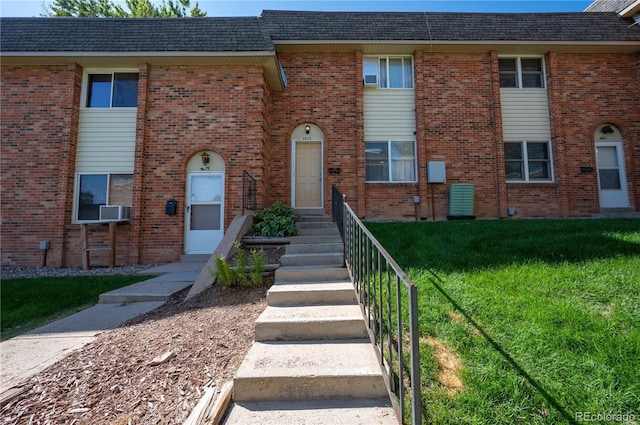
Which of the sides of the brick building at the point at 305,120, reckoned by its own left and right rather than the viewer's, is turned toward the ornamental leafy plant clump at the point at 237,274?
front

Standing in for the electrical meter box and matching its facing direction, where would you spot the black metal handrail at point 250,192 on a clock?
The black metal handrail is roughly at 2 o'clock from the electrical meter box.

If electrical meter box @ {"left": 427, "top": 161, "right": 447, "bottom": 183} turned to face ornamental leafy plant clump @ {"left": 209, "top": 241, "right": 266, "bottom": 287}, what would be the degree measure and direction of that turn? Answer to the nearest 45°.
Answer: approximately 45° to its right

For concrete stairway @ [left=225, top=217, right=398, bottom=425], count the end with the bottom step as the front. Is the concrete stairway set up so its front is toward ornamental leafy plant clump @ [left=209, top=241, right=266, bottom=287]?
no

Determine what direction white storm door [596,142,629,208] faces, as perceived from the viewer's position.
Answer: facing the viewer

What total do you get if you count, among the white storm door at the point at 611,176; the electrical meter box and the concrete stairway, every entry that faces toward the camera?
3

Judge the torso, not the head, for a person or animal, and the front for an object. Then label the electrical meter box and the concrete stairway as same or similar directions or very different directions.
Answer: same or similar directions

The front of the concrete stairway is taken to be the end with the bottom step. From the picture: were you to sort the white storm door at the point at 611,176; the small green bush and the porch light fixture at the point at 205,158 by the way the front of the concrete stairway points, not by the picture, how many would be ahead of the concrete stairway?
0

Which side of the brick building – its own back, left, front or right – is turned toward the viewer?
front

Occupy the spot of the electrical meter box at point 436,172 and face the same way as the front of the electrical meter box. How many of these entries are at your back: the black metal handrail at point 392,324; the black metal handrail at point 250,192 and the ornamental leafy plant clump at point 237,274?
0

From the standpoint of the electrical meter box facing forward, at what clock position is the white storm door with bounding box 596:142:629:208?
The white storm door is roughly at 8 o'clock from the electrical meter box.

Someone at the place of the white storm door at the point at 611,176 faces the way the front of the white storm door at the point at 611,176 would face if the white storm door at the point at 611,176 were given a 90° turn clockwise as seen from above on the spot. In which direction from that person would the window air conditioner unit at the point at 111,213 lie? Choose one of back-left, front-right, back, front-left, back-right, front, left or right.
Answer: front-left

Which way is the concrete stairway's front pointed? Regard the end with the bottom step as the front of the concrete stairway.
toward the camera

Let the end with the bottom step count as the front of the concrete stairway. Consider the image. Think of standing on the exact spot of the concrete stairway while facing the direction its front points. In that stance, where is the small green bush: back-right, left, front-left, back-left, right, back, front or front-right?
back

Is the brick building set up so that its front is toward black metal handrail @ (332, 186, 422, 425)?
yes

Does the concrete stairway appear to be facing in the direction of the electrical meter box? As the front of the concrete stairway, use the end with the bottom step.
no

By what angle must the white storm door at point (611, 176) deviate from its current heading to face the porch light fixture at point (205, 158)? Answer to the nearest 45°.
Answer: approximately 45° to its right

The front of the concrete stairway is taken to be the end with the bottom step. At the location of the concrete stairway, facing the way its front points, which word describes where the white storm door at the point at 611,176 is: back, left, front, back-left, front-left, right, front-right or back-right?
back-left

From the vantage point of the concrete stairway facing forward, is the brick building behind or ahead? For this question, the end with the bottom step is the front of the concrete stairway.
behind

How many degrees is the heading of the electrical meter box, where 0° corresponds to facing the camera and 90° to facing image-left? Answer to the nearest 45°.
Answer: approximately 0°

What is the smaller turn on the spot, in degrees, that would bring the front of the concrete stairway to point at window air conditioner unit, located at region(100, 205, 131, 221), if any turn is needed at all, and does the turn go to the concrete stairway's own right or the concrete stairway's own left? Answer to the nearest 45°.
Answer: approximately 135° to the concrete stairway's own right
